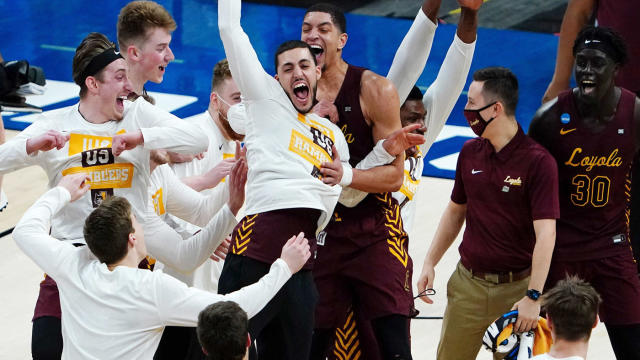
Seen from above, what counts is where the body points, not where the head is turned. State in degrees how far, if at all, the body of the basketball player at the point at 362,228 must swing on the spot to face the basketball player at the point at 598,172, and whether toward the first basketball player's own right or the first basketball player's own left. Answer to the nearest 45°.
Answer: approximately 135° to the first basketball player's own left

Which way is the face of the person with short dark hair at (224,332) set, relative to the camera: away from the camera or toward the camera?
away from the camera

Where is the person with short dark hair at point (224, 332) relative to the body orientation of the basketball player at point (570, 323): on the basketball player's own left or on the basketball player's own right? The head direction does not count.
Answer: on the basketball player's own left

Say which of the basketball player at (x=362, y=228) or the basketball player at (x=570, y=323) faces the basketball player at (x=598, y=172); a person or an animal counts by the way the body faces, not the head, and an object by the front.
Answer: the basketball player at (x=570, y=323)

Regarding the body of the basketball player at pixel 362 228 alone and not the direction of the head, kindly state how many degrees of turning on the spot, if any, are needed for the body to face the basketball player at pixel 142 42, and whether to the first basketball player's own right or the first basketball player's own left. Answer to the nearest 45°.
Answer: approximately 45° to the first basketball player's own right

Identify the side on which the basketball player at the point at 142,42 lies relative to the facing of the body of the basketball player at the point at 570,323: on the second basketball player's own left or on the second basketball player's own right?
on the second basketball player's own left

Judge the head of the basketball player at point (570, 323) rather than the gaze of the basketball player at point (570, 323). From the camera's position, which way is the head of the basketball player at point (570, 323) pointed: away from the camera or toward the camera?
away from the camera

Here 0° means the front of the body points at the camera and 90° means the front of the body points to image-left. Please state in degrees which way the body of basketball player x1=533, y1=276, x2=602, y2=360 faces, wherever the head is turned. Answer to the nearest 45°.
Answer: approximately 180°

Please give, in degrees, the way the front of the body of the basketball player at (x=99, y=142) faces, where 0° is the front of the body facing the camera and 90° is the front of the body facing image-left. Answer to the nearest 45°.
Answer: approximately 0°
